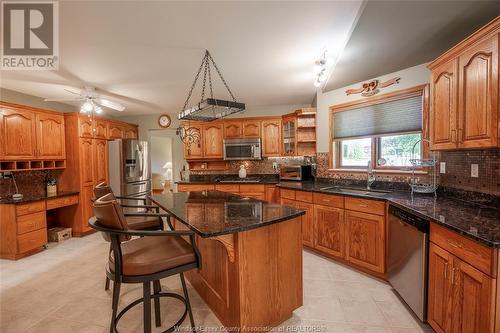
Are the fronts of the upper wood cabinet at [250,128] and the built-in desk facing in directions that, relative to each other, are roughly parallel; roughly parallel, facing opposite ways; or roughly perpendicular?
roughly perpendicular

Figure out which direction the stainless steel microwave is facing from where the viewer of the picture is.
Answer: facing the viewer

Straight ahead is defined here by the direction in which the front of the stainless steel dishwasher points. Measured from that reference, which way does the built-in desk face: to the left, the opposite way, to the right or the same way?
the opposite way

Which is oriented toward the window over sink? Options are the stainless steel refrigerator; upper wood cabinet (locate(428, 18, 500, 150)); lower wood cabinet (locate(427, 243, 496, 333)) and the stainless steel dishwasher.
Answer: the stainless steel refrigerator

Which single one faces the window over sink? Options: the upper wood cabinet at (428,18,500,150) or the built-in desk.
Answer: the built-in desk

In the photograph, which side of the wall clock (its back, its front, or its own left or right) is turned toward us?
front

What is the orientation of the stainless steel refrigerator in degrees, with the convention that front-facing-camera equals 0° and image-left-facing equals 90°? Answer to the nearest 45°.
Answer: approximately 315°

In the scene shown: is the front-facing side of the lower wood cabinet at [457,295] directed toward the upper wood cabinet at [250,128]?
no

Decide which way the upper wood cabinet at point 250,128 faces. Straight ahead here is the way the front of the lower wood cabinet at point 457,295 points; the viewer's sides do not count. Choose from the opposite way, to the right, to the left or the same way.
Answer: to the left

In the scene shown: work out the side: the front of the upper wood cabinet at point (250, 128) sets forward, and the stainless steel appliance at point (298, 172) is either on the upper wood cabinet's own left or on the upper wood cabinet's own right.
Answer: on the upper wood cabinet's own left

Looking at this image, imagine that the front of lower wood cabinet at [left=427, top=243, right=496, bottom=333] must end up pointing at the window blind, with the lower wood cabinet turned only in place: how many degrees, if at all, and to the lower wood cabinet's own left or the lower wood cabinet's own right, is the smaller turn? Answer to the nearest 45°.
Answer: approximately 90° to the lower wood cabinet's own right

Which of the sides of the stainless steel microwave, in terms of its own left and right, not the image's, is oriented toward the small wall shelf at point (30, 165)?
right

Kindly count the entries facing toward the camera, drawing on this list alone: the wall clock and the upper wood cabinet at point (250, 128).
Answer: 2

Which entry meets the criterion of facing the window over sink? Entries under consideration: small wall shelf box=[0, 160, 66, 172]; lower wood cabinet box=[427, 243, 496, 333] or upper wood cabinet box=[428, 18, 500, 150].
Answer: the small wall shelf

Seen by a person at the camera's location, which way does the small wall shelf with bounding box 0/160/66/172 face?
facing the viewer and to the right of the viewer

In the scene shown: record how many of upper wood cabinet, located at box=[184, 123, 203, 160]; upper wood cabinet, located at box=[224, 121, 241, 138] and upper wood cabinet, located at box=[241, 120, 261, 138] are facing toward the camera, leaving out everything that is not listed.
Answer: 3

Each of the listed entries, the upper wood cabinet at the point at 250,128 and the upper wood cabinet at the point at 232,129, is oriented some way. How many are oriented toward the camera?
2

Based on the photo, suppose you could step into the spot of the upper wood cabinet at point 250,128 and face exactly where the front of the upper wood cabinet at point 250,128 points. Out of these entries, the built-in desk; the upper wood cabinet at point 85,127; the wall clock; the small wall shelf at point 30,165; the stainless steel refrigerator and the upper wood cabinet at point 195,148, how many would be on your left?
0

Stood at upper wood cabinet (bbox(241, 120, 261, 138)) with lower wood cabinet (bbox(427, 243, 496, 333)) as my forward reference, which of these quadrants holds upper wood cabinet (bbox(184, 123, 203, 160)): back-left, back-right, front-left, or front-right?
back-right

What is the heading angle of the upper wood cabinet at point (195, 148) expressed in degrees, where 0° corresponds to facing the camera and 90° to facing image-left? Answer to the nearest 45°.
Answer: approximately 0°
